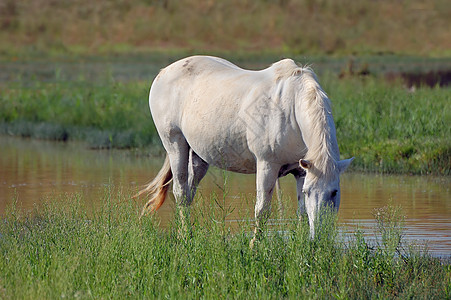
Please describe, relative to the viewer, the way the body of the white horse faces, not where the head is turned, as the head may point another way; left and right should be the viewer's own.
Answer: facing the viewer and to the right of the viewer
